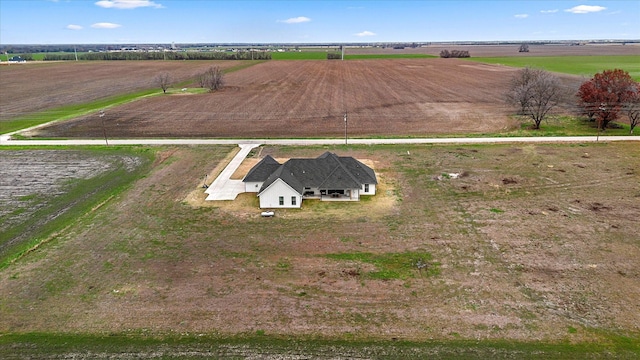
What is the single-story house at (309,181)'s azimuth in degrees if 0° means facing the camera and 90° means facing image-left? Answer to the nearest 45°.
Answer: approximately 180°
